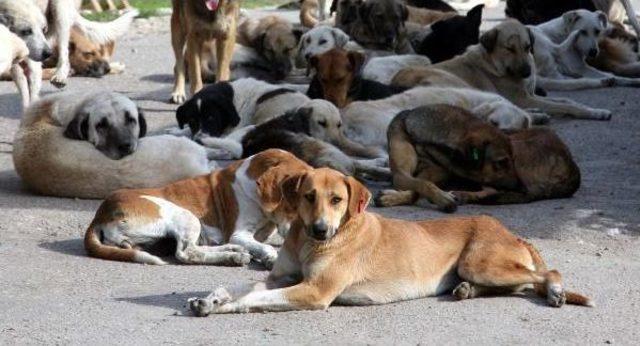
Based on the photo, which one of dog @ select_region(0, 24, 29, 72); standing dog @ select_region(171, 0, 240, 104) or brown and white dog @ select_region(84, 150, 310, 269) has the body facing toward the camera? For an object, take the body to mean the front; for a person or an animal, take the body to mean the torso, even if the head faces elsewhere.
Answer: the standing dog

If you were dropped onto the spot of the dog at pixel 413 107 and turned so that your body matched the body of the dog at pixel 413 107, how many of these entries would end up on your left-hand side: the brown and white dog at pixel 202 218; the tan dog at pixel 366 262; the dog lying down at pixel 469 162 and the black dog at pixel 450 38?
1

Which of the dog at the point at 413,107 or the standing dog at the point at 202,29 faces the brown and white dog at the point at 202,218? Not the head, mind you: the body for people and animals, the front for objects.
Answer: the standing dog

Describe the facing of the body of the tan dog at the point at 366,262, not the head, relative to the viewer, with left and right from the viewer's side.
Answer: facing to the left of the viewer

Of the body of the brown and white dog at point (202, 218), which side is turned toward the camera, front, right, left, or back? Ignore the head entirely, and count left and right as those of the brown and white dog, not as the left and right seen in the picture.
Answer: right

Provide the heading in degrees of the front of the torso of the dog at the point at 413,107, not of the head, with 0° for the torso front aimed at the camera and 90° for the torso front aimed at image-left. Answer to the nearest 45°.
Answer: approximately 270°

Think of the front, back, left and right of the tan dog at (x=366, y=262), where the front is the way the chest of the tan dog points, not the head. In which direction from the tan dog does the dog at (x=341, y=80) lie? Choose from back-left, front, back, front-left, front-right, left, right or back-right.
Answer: right

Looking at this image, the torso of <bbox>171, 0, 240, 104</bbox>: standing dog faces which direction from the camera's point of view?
toward the camera
